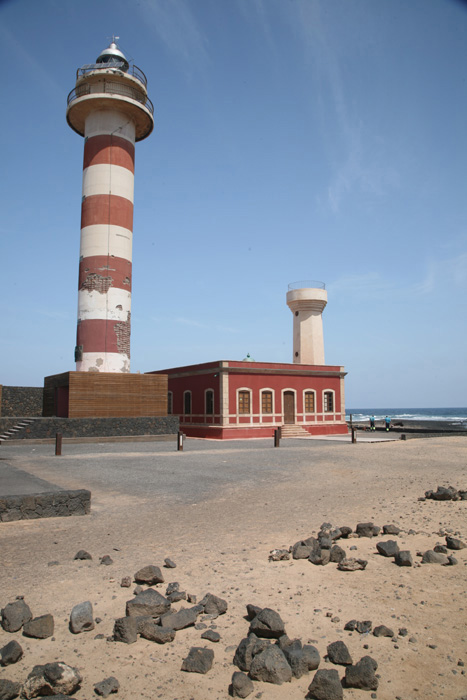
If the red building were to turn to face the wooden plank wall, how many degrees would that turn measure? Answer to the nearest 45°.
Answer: approximately 90° to its right

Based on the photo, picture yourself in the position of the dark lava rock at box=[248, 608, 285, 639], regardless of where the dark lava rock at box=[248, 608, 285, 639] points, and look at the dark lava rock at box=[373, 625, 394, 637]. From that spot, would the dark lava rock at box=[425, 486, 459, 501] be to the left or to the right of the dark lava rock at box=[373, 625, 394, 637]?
left

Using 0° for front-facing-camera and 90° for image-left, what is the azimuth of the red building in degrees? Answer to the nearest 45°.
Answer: approximately 315°

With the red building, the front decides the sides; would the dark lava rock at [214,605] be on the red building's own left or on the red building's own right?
on the red building's own right

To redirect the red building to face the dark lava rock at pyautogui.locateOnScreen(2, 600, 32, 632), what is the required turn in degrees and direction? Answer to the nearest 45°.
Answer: approximately 45° to its right

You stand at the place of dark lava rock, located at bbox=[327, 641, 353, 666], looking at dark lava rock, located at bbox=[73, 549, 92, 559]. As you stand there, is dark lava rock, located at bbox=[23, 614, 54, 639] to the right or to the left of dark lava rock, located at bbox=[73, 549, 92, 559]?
left

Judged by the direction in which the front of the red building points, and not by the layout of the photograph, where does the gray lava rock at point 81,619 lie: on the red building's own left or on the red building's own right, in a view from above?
on the red building's own right

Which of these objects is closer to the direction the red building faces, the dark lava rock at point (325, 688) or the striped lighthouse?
the dark lava rock

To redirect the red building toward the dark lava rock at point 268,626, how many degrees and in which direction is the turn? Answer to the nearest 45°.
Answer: approximately 45° to its right

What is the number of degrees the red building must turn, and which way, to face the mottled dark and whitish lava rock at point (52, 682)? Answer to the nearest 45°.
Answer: approximately 45° to its right

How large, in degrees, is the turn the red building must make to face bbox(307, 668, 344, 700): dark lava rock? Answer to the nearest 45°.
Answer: approximately 45° to its right

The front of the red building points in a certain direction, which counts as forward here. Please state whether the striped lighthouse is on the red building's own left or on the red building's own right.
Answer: on the red building's own right
